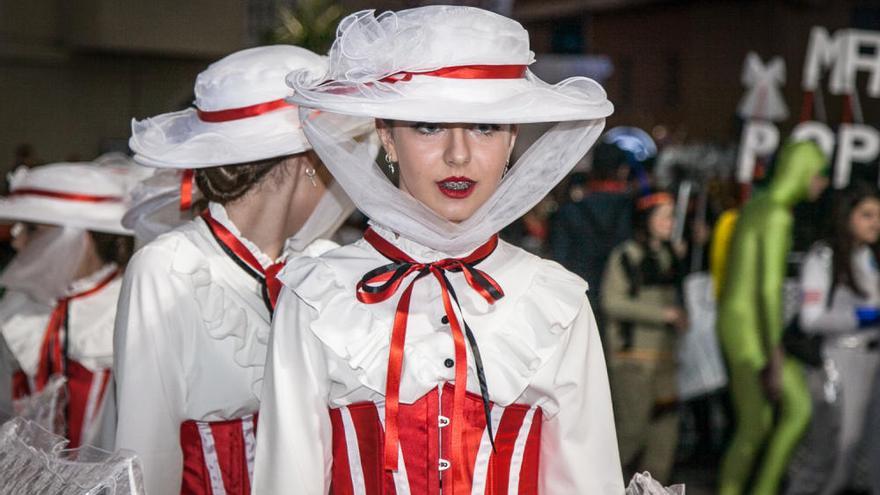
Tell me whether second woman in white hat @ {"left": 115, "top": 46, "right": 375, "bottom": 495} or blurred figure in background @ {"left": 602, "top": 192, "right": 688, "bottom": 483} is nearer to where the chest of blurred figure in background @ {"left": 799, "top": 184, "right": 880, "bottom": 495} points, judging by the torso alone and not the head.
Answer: the second woman in white hat

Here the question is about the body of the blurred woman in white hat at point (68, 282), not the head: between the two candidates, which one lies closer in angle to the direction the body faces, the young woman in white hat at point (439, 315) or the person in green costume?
the young woman in white hat

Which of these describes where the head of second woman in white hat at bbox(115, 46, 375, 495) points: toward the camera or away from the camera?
away from the camera
